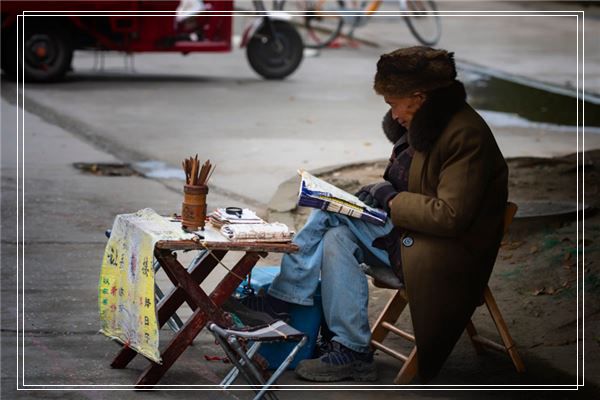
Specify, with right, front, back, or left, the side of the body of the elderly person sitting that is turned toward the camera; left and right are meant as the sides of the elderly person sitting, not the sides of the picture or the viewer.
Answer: left

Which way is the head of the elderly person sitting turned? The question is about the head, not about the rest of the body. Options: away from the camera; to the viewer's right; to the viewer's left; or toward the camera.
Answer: to the viewer's left

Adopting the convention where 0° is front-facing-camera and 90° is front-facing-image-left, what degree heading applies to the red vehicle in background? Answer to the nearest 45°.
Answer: approximately 270°

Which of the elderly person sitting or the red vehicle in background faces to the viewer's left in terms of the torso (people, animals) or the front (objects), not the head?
the elderly person sitting

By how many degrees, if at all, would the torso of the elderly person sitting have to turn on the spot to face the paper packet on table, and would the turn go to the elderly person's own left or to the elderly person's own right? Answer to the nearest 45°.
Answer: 0° — they already face it

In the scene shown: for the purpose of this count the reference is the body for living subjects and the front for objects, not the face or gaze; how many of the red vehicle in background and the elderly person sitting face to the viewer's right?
1

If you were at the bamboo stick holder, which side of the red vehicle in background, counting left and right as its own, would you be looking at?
right

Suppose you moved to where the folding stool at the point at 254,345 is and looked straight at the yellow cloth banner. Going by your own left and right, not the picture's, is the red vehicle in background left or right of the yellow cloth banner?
right

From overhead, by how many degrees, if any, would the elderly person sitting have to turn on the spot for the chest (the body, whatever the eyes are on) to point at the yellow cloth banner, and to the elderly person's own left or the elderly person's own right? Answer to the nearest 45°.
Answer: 0° — they already face it

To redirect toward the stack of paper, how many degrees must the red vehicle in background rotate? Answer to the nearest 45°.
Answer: approximately 90° to its right

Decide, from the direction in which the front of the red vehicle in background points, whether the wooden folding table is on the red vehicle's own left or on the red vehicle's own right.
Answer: on the red vehicle's own right

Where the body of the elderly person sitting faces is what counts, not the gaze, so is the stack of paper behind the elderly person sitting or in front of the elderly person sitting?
in front

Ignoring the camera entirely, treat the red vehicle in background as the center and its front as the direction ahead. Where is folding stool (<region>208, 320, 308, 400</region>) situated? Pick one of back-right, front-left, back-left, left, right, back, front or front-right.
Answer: right

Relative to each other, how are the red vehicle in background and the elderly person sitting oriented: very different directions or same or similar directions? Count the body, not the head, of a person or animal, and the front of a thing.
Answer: very different directions
